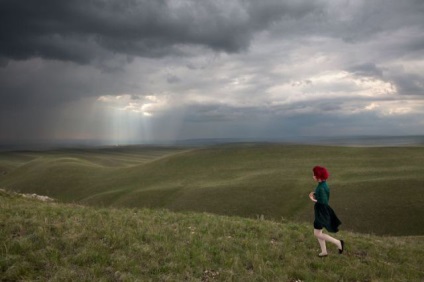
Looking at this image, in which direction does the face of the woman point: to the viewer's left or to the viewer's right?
to the viewer's left

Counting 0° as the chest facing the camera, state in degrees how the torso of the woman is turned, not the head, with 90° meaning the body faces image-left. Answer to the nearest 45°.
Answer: approximately 90°
